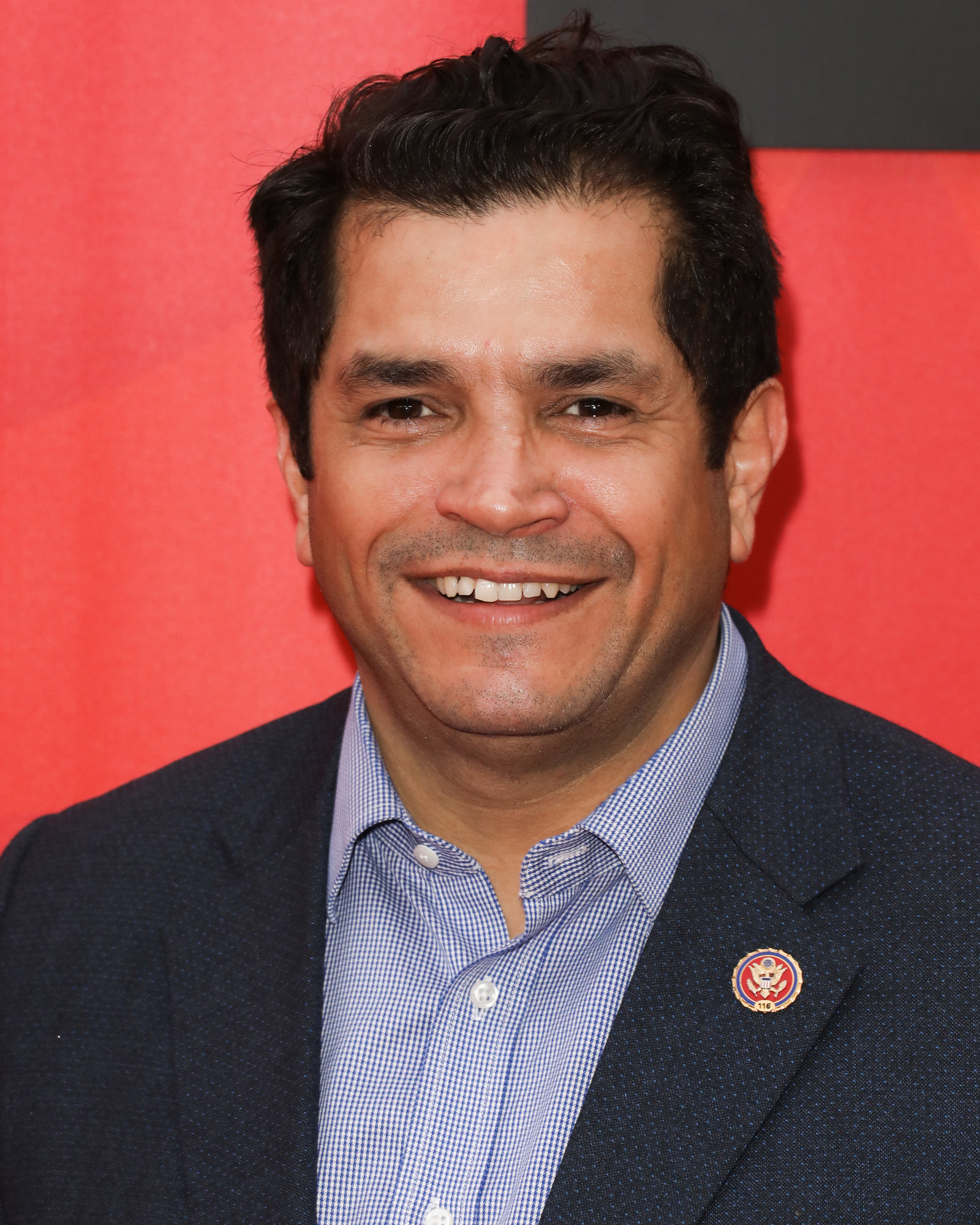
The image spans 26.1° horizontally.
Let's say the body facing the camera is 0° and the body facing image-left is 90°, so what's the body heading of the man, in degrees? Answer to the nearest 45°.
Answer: approximately 0°
